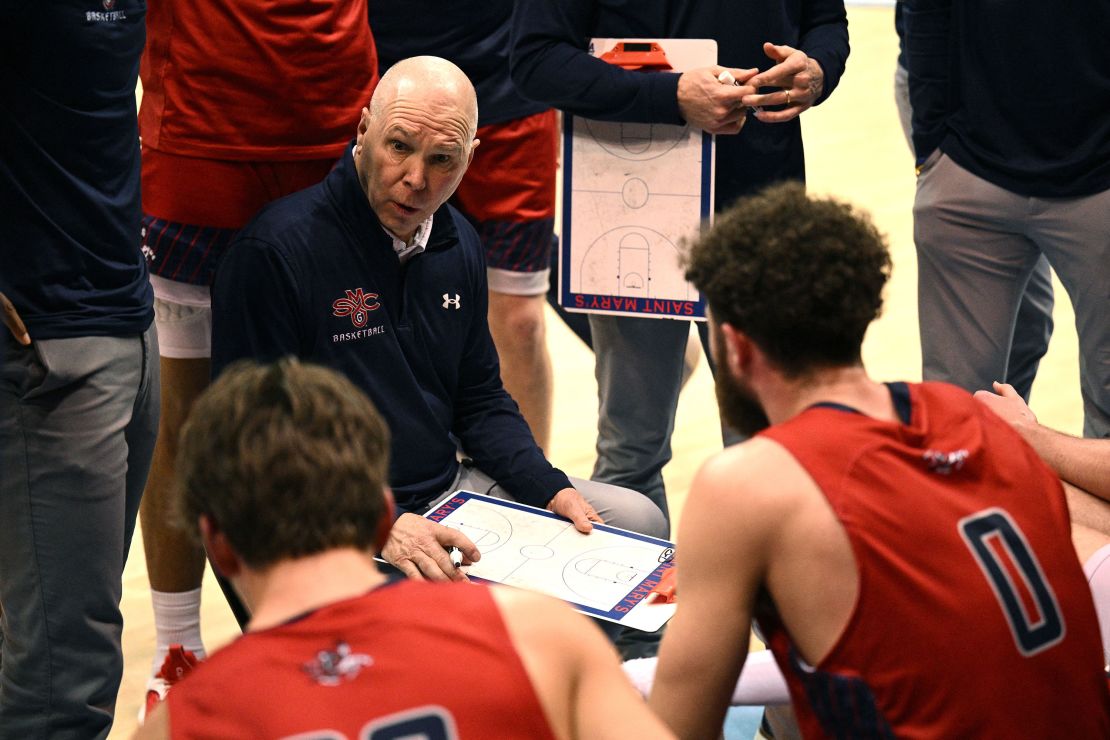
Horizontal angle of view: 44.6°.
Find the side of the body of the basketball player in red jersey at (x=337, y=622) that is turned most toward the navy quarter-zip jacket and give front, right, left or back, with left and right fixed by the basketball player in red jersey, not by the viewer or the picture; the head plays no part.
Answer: front

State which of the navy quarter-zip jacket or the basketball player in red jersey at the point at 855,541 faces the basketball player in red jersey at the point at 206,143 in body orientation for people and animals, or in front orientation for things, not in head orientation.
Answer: the basketball player in red jersey at the point at 855,541

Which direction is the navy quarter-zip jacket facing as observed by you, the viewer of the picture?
facing the viewer and to the right of the viewer

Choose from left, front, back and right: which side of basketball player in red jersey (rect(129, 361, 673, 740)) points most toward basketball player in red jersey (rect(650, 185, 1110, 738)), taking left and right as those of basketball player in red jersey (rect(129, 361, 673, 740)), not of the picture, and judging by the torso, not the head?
right

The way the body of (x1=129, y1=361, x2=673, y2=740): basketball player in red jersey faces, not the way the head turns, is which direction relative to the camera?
away from the camera

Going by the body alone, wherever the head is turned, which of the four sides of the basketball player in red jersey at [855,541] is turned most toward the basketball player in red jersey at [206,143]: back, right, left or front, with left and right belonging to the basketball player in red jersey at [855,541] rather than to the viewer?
front

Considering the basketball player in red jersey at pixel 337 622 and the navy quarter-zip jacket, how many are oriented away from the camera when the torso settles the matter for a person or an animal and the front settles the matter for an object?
1

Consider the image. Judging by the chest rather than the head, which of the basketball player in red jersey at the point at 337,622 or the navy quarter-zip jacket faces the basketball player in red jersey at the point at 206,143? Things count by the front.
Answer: the basketball player in red jersey at the point at 337,622

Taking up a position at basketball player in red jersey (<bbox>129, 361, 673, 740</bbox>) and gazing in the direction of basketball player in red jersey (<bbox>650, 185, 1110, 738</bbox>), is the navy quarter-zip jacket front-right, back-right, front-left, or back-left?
front-left

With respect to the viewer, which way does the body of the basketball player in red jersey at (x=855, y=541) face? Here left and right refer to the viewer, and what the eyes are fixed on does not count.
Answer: facing away from the viewer and to the left of the viewer

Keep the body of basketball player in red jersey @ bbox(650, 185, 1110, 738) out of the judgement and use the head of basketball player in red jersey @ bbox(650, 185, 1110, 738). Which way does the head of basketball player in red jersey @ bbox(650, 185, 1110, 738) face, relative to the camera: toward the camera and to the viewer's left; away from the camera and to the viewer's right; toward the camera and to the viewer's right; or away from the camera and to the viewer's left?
away from the camera and to the viewer's left

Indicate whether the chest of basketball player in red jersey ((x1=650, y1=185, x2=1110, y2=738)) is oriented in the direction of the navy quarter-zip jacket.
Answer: yes

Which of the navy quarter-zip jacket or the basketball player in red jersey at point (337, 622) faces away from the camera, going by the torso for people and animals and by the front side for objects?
the basketball player in red jersey

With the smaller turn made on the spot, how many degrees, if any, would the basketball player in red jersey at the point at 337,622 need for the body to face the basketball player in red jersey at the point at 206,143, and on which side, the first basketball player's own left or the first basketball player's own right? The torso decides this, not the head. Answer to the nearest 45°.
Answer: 0° — they already face them

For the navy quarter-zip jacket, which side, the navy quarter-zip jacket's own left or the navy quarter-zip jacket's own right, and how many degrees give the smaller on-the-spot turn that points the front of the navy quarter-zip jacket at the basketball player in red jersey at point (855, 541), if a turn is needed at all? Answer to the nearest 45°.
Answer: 0° — it already faces them

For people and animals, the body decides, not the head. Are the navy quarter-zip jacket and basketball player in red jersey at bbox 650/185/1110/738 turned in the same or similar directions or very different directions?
very different directions
